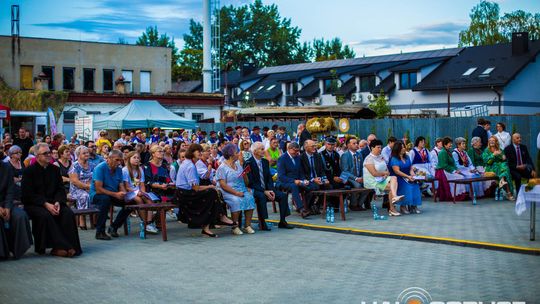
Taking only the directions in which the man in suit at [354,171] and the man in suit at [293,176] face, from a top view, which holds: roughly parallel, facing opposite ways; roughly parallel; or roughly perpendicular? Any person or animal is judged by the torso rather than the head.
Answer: roughly parallel

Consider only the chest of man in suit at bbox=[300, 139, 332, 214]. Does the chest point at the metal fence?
no

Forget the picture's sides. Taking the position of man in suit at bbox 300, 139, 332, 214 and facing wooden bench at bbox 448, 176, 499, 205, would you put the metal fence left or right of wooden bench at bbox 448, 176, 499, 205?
left

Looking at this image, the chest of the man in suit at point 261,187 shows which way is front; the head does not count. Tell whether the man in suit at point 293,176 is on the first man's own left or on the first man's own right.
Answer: on the first man's own left

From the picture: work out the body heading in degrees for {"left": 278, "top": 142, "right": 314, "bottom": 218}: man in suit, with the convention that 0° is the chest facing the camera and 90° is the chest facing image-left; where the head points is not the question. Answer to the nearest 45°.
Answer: approximately 315°

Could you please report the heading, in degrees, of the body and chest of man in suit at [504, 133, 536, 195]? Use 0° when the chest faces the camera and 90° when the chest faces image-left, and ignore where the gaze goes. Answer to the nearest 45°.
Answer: approximately 0°

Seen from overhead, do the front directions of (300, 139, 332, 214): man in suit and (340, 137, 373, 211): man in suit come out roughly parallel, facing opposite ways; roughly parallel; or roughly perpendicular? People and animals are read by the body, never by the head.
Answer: roughly parallel

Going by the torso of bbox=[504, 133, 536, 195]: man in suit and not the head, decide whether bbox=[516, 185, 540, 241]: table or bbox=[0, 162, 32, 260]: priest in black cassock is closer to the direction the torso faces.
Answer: the table

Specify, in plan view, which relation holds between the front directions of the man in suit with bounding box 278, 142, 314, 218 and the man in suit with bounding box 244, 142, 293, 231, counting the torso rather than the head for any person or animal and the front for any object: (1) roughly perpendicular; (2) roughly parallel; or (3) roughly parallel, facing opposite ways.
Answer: roughly parallel

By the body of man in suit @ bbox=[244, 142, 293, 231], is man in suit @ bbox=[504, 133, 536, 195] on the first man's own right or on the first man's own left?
on the first man's own left

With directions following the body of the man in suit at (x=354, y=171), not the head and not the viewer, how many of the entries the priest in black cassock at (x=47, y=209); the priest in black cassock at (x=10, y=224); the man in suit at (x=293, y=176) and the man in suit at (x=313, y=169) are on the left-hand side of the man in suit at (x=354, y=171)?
0

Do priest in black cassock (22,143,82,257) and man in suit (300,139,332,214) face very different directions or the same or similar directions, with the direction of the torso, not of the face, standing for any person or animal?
same or similar directions

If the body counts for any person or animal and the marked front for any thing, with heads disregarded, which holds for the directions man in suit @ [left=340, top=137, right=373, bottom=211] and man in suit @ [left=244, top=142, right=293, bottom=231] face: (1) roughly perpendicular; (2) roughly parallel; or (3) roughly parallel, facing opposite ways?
roughly parallel

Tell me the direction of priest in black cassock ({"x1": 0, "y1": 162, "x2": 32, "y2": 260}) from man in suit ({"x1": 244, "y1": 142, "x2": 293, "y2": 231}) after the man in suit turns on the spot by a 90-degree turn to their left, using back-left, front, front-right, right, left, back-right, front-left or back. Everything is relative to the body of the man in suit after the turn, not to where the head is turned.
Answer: back

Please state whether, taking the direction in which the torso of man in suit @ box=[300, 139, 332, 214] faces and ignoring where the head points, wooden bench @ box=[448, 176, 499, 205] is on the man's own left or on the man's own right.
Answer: on the man's own left

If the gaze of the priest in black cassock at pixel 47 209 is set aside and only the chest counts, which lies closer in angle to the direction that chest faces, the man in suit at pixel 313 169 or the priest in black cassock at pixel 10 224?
the man in suit

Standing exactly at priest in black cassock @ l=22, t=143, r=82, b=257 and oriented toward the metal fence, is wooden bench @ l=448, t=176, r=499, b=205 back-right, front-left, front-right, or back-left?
front-right

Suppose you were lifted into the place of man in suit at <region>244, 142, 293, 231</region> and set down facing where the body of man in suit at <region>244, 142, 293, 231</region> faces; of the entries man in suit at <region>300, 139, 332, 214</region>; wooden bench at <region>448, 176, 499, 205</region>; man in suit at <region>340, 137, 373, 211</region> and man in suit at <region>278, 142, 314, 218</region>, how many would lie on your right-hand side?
0

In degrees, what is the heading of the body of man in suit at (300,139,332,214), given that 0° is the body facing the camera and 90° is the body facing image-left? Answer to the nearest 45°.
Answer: approximately 315°
